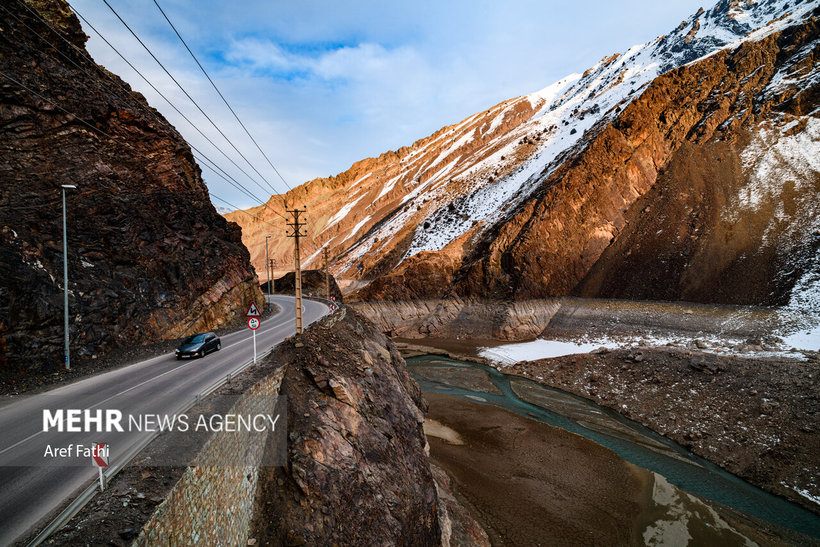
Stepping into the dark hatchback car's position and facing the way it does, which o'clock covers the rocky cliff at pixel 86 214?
The rocky cliff is roughly at 3 o'clock from the dark hatchback car.

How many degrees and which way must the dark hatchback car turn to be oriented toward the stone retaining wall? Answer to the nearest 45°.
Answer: approximately 45° to its left

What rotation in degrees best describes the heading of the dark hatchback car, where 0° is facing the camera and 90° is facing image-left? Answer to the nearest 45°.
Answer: approximately 45°

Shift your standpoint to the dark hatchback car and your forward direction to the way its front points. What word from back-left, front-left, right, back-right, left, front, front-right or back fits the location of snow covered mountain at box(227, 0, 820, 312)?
back-left

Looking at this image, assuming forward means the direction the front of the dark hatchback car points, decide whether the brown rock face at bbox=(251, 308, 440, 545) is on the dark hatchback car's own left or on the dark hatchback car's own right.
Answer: on the dark hatchback car's own left

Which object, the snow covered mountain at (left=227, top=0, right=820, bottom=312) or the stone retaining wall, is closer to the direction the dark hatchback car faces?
the stone retaining wall
